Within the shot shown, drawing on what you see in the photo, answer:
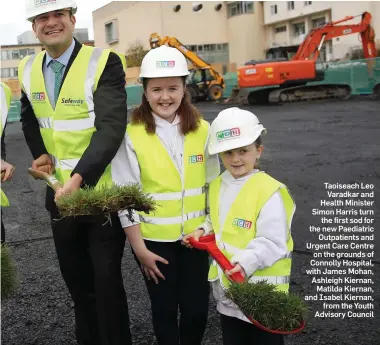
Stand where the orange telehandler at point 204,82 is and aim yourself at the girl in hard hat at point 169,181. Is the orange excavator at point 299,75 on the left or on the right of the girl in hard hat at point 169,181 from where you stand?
left

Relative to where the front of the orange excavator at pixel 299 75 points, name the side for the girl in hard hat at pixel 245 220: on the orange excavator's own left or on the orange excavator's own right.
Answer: on the orange excavator's own right

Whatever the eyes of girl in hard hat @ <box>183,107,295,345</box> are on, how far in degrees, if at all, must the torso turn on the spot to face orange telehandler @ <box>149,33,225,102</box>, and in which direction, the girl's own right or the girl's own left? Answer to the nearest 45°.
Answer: approximately 135° to the girl's own right

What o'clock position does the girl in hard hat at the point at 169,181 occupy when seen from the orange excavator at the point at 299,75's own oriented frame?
The girl in hard hat is roughly at 3 o'clock from the orange excavator.

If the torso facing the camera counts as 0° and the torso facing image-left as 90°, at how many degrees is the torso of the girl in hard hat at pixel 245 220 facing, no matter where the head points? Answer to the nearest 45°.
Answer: approximately 45°

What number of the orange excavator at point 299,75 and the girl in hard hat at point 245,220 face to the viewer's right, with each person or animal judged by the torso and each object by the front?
1

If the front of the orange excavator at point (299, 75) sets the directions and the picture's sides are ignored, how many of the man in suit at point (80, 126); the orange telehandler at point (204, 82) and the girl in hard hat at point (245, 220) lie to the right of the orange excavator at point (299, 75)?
2

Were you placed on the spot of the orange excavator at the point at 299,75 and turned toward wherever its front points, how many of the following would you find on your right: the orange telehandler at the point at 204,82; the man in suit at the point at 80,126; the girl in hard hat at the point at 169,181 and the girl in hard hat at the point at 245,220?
3

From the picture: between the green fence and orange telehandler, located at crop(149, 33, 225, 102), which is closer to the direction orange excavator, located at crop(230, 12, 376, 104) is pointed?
the green fence
